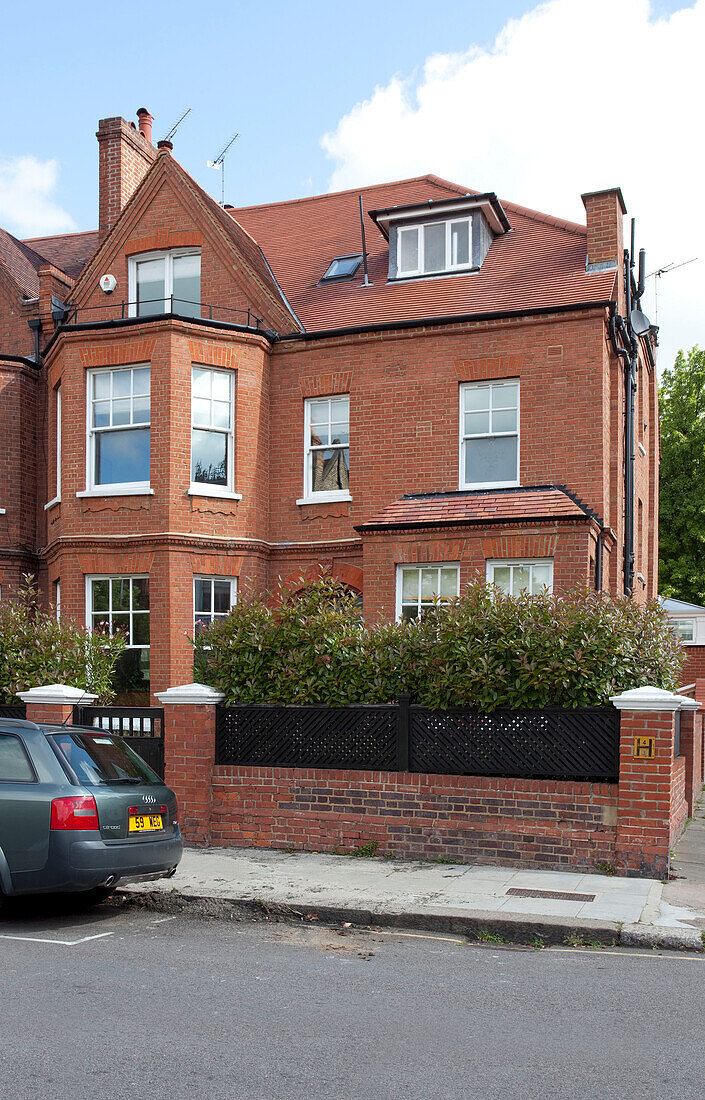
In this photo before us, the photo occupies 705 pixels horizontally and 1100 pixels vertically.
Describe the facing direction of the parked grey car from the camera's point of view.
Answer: facing away from the viewer and to the left of the viewer

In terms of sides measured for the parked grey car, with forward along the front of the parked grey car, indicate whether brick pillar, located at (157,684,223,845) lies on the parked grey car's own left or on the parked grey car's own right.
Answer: on the parked grey car's own right

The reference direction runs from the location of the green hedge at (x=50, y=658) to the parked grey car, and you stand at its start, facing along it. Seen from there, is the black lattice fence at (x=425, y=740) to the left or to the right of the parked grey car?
left

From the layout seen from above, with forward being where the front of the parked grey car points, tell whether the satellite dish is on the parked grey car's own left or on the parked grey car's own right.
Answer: on the parked grey car's own right

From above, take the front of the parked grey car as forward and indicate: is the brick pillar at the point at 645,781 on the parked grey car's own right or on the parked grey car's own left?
on the parked grey car's own right

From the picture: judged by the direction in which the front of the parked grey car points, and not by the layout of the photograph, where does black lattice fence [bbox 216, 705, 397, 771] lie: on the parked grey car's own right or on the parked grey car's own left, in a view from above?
on the parked grey car's own right
